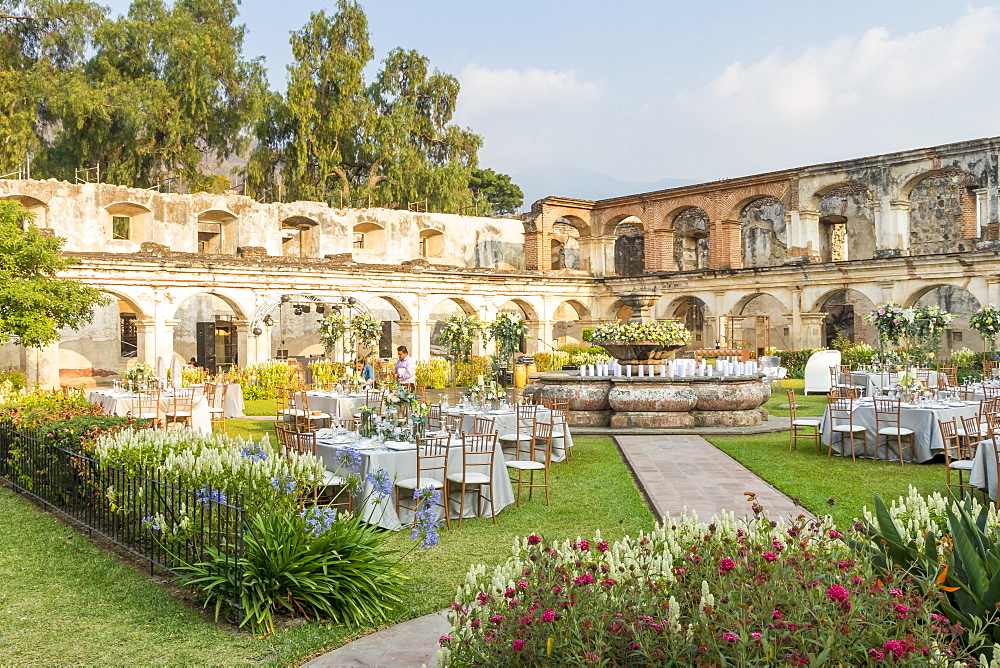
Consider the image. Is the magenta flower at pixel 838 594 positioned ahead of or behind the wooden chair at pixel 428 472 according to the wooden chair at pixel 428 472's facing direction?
behind

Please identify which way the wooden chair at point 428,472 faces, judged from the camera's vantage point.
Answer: facing away from the viewer and to the left of the viewer

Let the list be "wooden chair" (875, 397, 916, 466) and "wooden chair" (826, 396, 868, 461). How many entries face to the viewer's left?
0

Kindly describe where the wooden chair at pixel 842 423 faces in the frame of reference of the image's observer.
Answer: facing away from the viewer and to the right of the viewer

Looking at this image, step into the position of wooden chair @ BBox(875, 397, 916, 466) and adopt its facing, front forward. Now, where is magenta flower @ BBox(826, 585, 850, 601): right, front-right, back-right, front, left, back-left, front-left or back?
back-right

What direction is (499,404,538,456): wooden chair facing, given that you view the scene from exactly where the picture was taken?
facing away from the viewer and to the left of the viewer

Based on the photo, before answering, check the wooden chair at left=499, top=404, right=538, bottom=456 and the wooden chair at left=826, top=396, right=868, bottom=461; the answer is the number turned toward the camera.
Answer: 0

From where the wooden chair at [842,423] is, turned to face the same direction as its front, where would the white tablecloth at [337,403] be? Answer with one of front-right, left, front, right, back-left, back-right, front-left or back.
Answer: back-left

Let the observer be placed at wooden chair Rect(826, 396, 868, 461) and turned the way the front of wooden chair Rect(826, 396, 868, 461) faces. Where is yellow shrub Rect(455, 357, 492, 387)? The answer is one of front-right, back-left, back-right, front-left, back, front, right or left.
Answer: left

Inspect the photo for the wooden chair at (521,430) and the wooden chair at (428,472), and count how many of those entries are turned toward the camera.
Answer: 0

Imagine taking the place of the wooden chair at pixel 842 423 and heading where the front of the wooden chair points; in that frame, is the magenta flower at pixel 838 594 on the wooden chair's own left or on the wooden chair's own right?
on the wooden chair's own right
